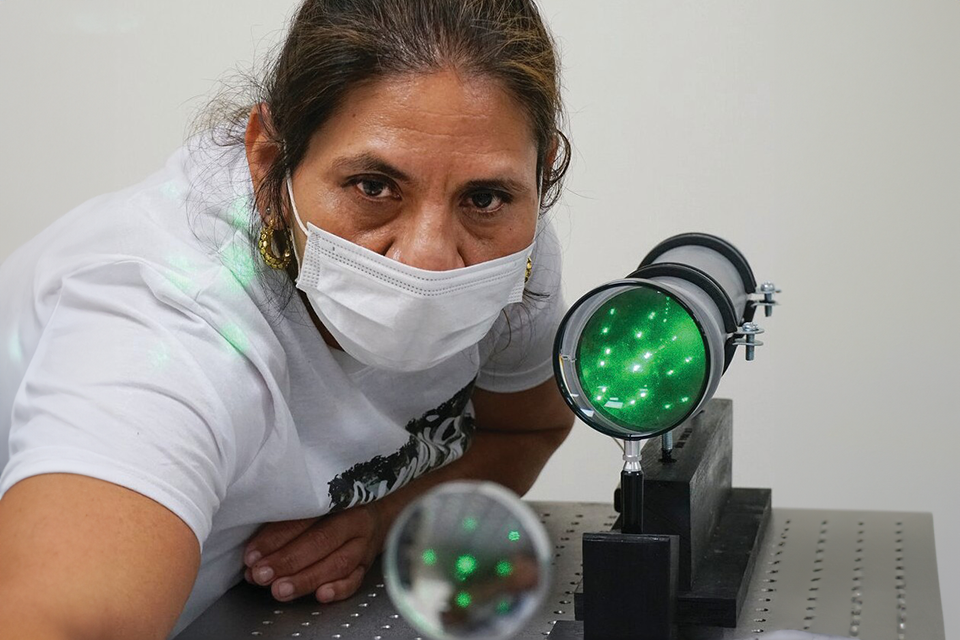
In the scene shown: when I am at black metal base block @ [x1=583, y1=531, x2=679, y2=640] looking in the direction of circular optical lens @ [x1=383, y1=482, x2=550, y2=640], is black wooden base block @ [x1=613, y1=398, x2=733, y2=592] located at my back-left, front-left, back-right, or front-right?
back-right

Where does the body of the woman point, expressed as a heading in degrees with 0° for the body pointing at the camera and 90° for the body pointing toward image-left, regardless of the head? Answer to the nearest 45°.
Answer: approximately 315°
